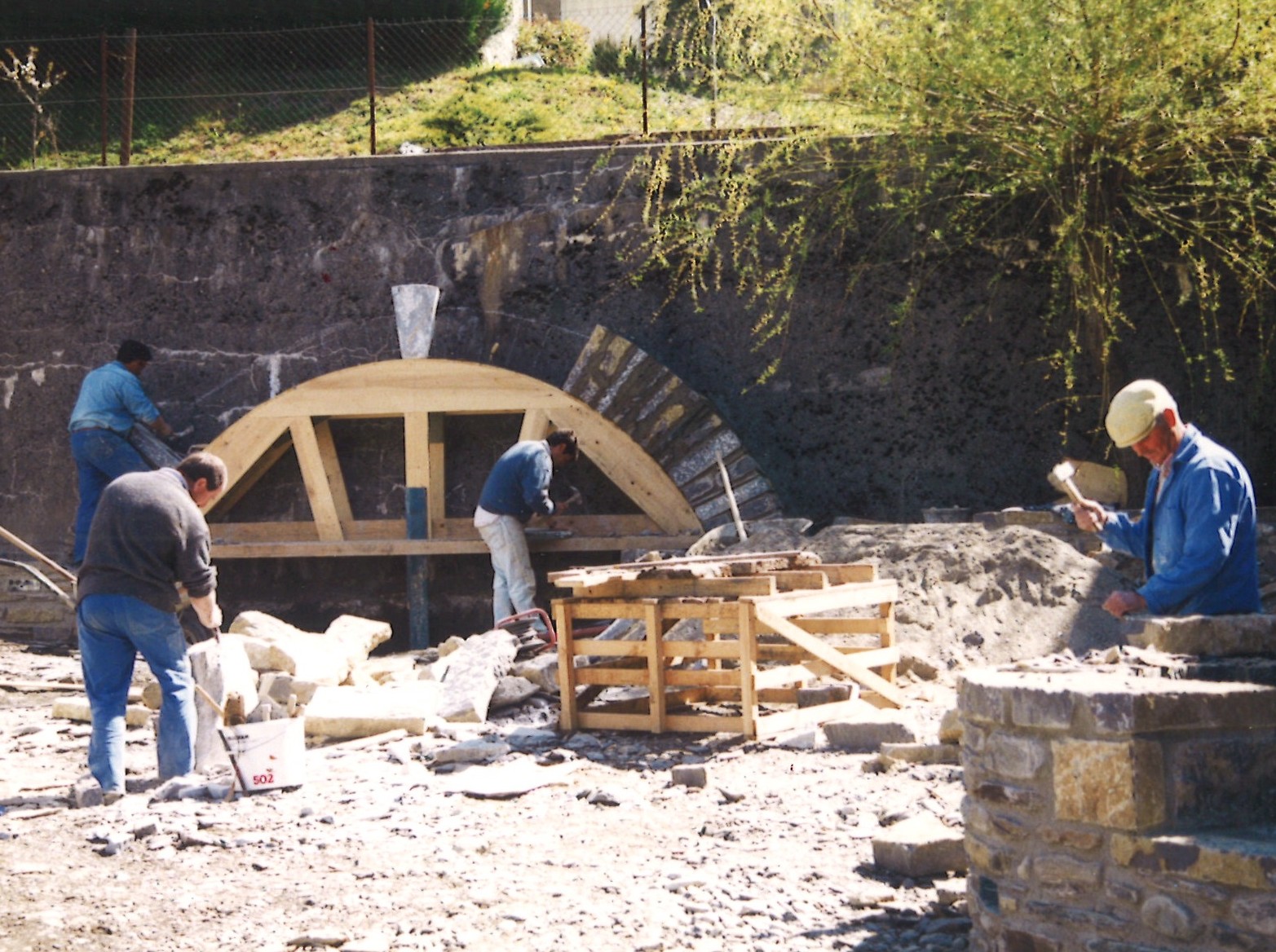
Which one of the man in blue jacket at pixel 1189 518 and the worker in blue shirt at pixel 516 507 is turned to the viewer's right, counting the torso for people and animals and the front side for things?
the worker in blue shirt

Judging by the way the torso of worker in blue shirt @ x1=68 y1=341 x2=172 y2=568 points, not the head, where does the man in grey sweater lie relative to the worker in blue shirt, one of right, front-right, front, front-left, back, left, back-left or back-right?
back-right

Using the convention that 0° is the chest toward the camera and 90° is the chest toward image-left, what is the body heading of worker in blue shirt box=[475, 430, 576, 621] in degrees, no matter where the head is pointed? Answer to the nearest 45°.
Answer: approximately 270°

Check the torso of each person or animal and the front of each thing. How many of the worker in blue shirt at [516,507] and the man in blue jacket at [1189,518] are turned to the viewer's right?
1

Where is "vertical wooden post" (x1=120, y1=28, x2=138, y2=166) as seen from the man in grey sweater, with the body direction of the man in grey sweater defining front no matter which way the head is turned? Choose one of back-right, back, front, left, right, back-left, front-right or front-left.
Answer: front-left

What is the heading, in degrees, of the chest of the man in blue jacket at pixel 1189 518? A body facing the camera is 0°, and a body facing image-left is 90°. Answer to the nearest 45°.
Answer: approximately 45°

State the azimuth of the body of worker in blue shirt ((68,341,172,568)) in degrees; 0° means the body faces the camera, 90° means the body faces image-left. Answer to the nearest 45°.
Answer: approximately 225°

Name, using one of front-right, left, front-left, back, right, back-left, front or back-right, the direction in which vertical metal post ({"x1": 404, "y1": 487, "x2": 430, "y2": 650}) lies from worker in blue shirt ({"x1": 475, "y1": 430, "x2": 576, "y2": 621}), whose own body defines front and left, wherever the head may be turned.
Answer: back-left

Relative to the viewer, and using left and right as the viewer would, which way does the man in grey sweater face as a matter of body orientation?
facing away from the viewer and to the right of the viewer

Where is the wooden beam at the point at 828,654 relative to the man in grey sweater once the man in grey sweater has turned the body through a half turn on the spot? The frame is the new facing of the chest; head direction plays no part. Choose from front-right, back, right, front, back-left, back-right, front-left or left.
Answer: back-left
